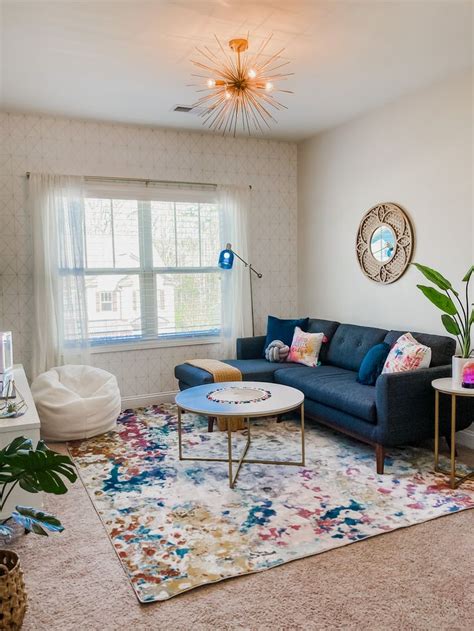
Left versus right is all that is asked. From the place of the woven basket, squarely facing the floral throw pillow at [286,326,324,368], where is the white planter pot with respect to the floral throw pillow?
right

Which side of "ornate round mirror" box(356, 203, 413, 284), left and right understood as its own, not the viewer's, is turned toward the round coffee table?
front

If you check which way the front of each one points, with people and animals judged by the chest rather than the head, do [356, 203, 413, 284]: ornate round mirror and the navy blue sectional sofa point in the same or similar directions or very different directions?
same or similar directions

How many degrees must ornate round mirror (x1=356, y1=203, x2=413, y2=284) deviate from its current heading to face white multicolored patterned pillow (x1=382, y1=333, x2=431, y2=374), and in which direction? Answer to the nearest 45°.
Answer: approximately 45° to its left

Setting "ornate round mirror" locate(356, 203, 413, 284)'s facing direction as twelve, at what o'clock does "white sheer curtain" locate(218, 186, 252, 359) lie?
The white sheer curtain is roughly at 2 o'clock from the ornate round mirror.

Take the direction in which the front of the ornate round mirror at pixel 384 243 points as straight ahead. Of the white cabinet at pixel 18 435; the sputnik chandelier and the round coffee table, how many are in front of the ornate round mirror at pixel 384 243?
3

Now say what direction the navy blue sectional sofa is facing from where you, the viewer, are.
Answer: facing the viewer and to the left of the viewer

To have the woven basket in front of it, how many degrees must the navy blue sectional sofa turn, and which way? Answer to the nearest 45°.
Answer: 0° — it already faces it

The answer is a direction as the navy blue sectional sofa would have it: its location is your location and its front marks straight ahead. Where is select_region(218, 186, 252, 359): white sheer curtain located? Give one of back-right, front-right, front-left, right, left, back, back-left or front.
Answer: right

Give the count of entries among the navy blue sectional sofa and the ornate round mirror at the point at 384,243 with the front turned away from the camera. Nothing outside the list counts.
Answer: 0

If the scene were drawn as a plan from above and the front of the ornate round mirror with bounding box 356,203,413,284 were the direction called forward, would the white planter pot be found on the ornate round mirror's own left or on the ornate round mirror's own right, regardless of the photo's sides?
on the ornate round mirror's own left

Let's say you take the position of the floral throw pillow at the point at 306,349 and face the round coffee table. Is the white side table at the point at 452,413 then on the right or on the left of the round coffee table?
left
